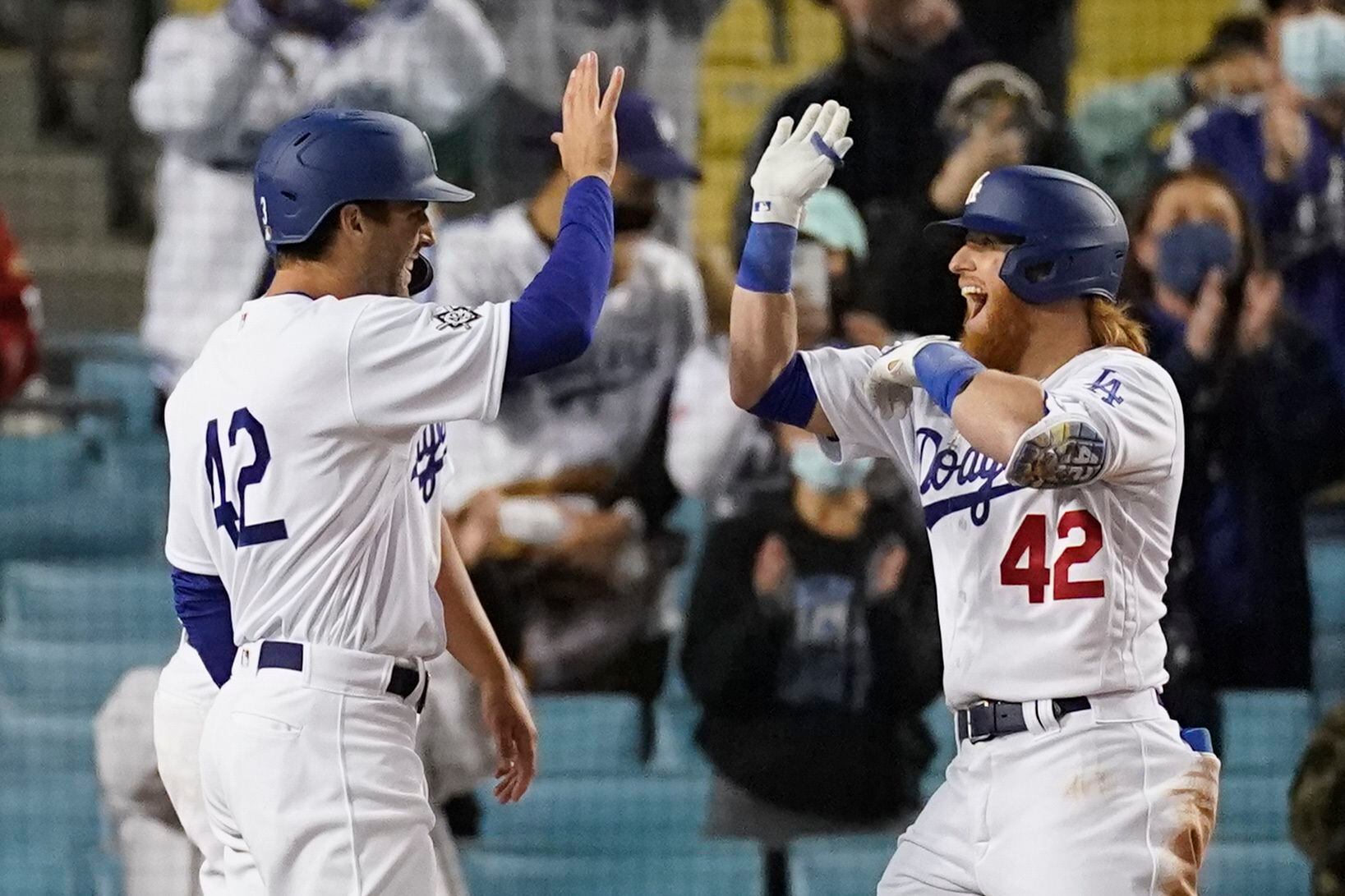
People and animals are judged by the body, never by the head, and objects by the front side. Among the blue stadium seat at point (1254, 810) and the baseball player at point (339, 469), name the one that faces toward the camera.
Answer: the blue stadium seat

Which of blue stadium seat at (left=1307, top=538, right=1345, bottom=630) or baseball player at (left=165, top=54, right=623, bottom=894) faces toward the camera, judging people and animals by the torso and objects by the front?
the blue stadium seat

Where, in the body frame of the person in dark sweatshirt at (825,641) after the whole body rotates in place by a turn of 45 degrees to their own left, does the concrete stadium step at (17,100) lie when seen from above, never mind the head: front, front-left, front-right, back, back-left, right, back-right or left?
back-right

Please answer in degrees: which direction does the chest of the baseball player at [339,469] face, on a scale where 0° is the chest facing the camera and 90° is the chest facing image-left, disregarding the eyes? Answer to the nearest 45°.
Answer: approximately 225°

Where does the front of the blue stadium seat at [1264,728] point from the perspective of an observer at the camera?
facing the viewer

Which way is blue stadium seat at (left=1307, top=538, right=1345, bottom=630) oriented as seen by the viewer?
toward the camera

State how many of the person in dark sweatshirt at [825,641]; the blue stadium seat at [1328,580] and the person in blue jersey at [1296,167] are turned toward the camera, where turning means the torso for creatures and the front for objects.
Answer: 3

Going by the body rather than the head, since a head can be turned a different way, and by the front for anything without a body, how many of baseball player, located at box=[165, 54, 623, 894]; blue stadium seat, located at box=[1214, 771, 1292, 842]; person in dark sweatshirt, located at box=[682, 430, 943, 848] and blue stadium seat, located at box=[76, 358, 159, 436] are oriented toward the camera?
3

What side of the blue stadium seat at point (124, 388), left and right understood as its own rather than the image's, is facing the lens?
front

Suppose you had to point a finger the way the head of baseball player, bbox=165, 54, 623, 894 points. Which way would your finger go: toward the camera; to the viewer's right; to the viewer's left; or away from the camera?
to the viewer's right

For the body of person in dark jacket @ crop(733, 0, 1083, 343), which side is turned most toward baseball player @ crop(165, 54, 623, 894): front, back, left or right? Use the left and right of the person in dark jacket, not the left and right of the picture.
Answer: front

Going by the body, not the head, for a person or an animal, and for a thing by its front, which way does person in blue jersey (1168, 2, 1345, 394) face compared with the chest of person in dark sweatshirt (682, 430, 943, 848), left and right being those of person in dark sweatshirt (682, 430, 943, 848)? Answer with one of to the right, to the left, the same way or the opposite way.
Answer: the same way

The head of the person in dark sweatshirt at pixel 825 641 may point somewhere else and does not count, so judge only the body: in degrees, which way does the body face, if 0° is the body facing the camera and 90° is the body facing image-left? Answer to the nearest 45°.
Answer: approximately 0°

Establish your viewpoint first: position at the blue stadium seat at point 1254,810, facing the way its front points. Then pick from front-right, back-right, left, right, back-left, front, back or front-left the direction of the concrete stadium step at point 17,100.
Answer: right
